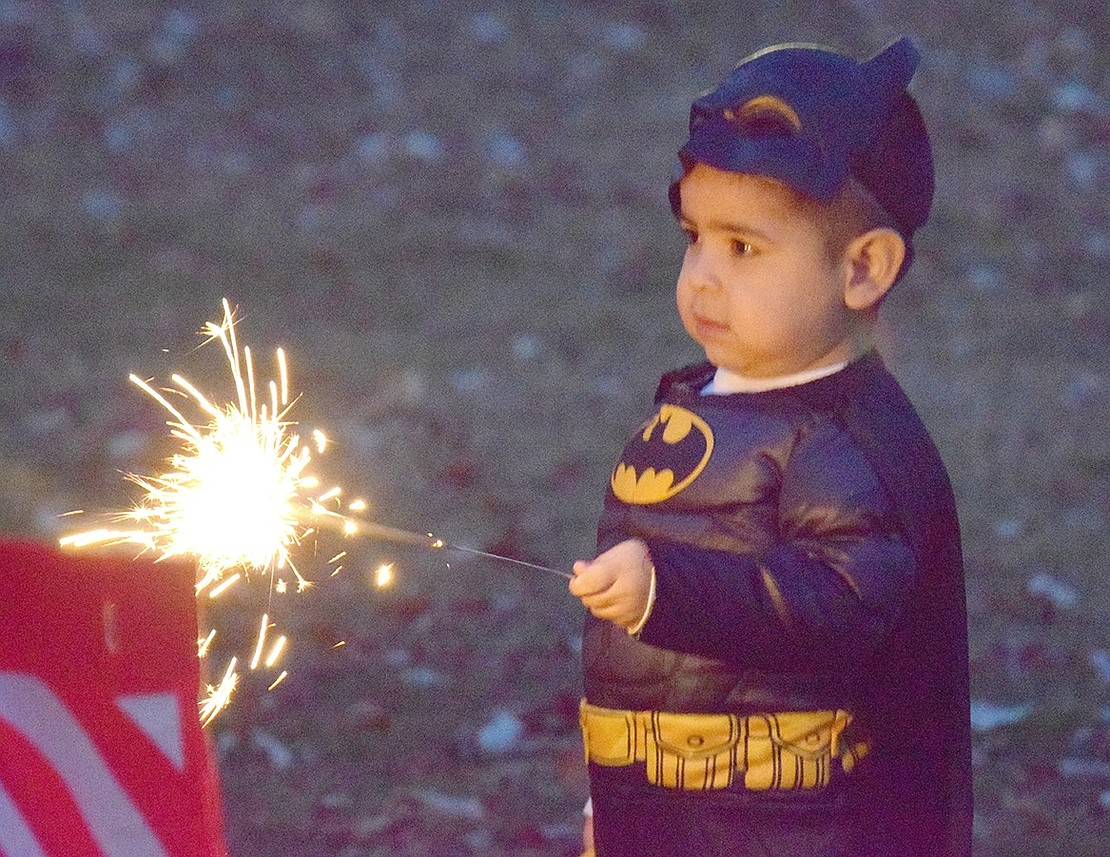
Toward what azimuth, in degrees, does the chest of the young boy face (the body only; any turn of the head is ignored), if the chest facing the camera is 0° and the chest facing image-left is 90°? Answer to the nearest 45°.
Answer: approximately 45°
